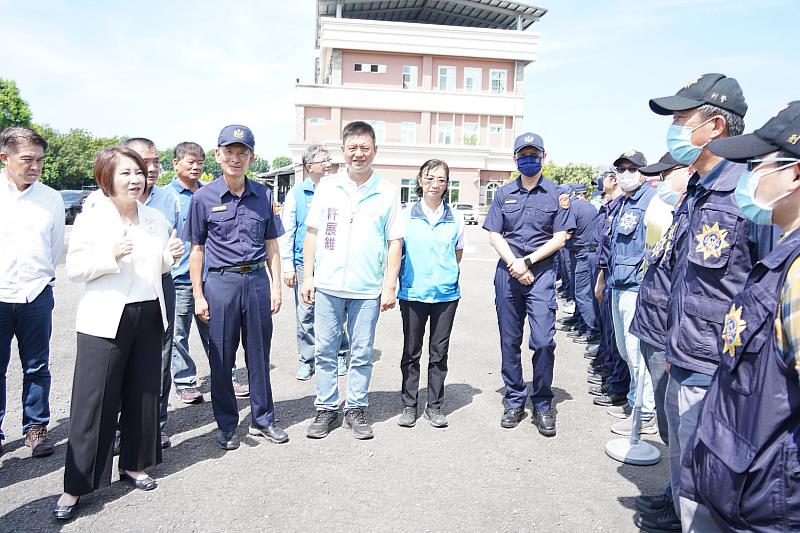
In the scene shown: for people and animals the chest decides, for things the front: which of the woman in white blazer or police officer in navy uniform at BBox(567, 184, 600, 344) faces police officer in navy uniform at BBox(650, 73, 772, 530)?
the woman in white blazer

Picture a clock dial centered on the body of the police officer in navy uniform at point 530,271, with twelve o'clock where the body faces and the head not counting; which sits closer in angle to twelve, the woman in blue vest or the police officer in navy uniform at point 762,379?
the police officer in navy uniform

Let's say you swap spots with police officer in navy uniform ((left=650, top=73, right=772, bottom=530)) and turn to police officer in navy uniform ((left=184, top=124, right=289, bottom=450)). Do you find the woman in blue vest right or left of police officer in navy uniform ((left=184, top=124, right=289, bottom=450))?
right

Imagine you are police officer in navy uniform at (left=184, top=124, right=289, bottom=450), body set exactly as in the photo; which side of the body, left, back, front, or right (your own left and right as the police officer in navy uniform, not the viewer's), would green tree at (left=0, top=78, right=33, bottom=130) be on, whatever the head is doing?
back

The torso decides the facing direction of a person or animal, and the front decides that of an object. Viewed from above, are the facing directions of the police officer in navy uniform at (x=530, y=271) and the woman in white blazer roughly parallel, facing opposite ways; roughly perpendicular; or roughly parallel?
roughly perpendicular

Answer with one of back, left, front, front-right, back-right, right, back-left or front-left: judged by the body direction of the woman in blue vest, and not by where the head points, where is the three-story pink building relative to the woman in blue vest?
back

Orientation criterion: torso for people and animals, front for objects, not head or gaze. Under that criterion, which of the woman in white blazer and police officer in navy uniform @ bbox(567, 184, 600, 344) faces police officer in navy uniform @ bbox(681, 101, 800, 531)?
the woman in white blazer

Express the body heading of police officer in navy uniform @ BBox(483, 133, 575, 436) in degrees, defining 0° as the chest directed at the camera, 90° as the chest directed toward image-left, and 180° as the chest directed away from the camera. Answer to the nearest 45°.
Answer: approximately 0°

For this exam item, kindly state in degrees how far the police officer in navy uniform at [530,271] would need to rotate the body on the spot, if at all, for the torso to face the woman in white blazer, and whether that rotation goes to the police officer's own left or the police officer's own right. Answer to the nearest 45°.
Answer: approximately 45° to the police officer's own right

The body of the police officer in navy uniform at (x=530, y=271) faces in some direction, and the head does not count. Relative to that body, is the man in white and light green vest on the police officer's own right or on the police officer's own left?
on the police officer's own right

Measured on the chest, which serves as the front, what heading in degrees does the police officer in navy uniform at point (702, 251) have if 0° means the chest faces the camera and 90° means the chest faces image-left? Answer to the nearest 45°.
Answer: approximately 45°

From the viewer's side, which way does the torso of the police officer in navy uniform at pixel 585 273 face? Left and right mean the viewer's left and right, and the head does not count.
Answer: facing to the left of the viewer
